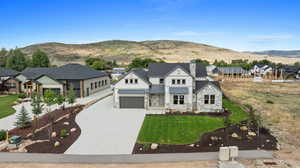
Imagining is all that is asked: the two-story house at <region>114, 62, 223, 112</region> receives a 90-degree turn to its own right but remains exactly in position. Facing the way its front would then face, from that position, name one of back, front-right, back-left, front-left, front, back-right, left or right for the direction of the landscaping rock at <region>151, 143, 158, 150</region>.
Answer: left

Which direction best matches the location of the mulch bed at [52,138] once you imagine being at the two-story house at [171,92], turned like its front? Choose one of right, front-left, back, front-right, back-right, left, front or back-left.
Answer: front-right

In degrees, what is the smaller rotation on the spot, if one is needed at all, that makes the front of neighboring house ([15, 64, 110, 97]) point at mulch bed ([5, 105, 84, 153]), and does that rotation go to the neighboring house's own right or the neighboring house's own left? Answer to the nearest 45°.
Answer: approximately 45° to the neighboring house's own left

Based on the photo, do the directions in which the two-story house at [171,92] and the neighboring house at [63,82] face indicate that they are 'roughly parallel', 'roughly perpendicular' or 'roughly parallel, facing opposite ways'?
roughly parallel

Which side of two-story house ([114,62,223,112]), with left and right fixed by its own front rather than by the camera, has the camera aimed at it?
front

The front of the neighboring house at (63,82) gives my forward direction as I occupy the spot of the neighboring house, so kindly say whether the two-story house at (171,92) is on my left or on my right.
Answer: on my left

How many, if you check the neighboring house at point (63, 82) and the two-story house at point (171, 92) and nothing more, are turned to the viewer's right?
0

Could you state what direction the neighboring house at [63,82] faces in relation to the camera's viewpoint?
facing the viewer and to the left of the viewer

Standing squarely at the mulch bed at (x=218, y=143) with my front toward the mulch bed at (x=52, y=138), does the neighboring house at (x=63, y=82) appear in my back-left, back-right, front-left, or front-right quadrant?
front-right

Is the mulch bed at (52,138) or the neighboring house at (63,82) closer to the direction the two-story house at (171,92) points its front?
the mulch bed

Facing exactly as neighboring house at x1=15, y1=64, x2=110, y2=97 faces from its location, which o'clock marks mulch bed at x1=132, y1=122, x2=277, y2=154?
The mulch bed is roughly at 10 o'clock from the neighboring house.
